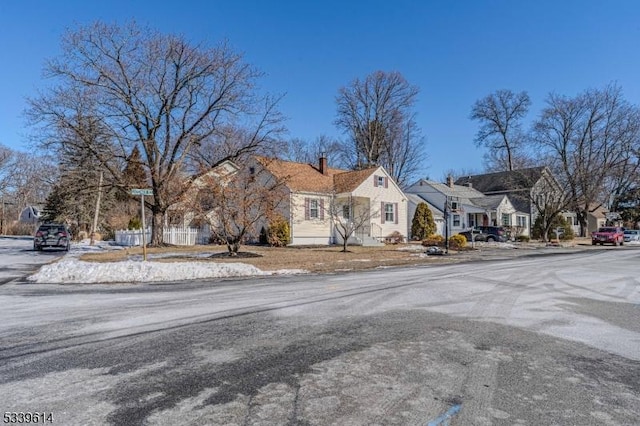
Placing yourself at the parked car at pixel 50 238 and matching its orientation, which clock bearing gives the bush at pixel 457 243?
The bush is roughly at 4 o'clock from the parked car.

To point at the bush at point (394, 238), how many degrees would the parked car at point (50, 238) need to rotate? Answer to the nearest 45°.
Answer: approximately 90° to its right

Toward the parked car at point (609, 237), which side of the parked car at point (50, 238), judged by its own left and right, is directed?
right

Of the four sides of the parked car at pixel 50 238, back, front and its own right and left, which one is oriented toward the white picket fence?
right

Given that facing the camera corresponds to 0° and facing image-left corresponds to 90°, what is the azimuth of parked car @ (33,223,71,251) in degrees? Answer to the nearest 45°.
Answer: approximately 180°

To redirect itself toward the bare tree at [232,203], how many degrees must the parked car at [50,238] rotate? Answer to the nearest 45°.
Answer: approximately 135° to its right

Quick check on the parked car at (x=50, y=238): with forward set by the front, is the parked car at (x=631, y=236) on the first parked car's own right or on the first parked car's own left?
on the first parked car's own right

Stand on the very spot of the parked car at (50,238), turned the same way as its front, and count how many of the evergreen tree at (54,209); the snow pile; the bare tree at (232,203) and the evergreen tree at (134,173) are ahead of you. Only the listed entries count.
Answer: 1
